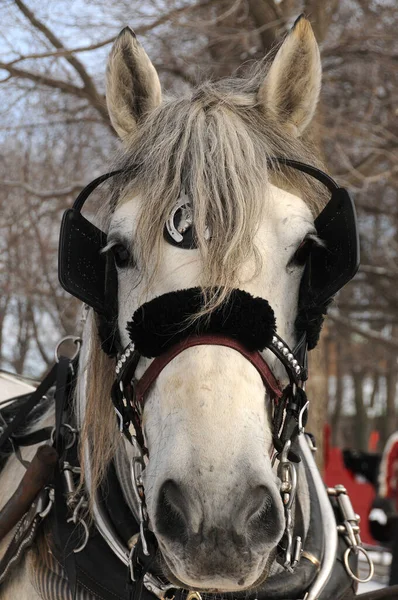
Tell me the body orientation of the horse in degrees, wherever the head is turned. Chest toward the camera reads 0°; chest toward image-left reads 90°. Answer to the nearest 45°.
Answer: approximately 0°
